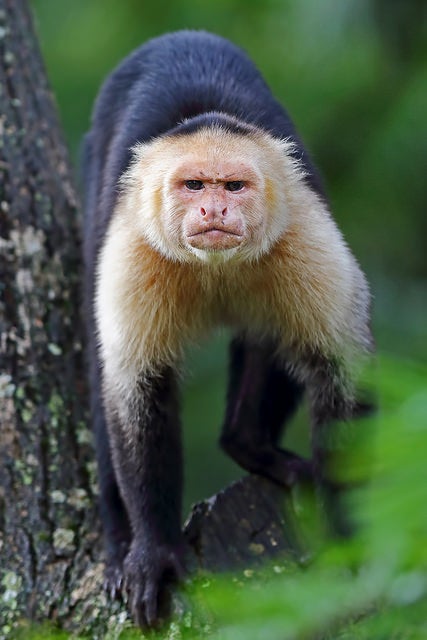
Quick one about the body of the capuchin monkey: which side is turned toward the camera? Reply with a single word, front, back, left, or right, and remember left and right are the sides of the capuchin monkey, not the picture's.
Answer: front
